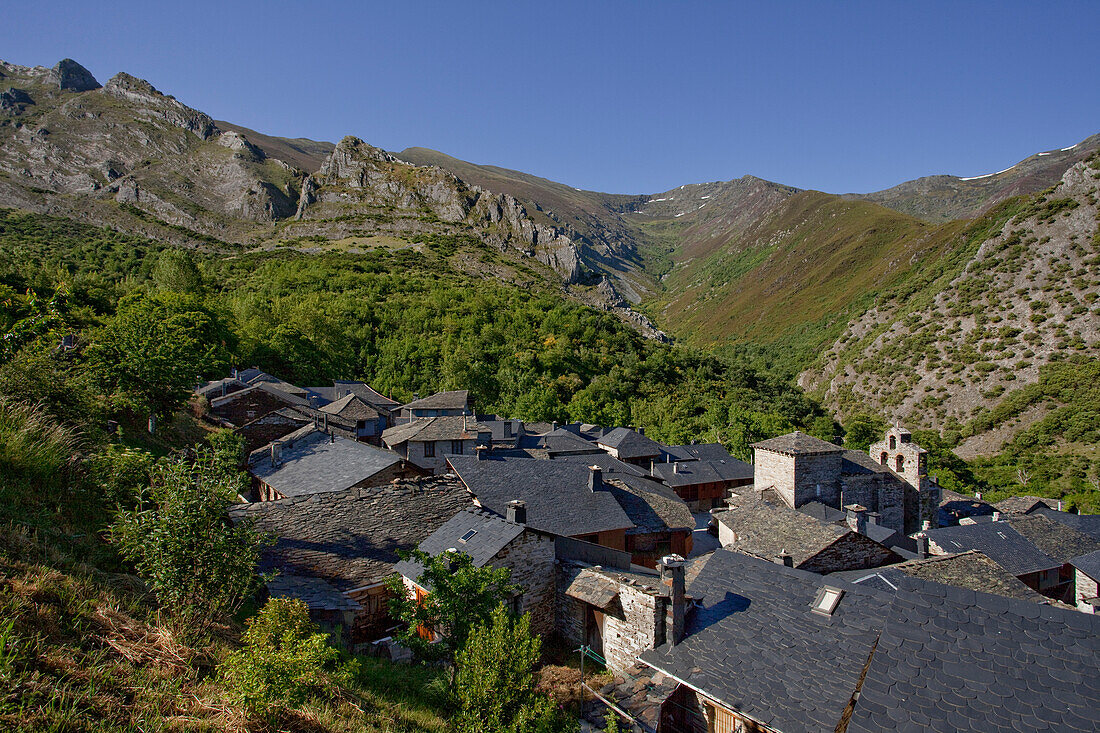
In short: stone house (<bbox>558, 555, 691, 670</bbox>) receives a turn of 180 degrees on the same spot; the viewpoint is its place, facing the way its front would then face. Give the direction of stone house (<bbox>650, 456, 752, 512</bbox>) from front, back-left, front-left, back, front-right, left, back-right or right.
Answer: front-left

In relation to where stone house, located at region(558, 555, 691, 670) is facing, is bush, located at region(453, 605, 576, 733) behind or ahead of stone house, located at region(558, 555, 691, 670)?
ahead

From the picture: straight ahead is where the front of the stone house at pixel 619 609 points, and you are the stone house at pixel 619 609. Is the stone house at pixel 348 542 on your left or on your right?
on your right

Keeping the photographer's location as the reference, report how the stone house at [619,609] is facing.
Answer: facing the viewer and to the left of the viewer

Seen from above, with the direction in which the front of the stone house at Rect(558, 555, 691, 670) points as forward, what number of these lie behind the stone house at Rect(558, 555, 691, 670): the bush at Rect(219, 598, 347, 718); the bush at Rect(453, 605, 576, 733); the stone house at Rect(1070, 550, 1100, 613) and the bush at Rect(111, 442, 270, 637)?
1

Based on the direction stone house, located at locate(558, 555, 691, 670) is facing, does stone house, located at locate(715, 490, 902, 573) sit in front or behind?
behind

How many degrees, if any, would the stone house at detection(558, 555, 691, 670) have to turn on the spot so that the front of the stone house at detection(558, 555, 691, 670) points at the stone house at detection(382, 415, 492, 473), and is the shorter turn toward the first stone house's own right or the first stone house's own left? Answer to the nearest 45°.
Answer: approximately 90° to the first stone house's own right

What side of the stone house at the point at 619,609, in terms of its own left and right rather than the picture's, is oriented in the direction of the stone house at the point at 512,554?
right

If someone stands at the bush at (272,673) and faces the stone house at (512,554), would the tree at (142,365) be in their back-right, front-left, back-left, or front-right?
front-left

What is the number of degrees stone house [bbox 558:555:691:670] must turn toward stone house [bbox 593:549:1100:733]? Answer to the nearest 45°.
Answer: approximately 90° to its left

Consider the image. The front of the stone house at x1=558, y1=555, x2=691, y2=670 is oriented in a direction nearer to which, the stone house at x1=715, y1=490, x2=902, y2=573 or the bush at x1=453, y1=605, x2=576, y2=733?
the bush

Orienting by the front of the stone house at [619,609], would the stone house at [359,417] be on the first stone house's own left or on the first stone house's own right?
on the first stone house's own right
